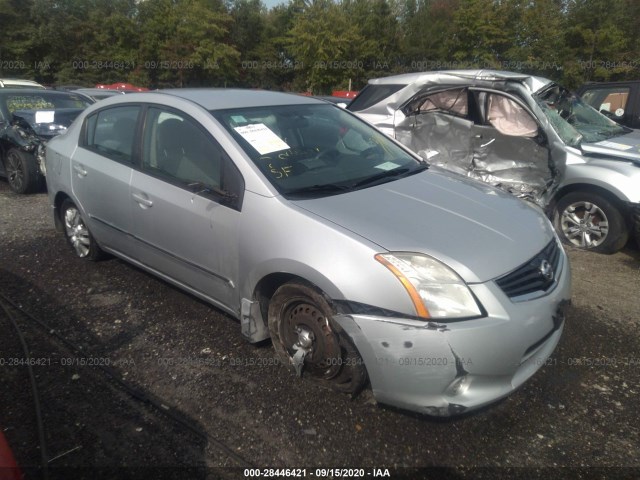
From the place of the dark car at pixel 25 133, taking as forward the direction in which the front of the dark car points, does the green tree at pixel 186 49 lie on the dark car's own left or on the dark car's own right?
on the dark car's own left

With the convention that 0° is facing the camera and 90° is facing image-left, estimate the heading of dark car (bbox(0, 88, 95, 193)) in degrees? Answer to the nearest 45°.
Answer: approximately 315°

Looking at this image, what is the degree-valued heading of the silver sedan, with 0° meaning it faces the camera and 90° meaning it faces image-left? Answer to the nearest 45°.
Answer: approximately 315°

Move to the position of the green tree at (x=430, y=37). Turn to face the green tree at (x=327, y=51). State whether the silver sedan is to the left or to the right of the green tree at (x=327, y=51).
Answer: left

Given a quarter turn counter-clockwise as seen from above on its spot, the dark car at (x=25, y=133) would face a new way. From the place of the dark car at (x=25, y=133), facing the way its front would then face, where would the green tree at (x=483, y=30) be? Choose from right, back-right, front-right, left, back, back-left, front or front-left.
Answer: front

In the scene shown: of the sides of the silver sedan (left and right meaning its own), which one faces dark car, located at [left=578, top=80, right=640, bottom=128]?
left

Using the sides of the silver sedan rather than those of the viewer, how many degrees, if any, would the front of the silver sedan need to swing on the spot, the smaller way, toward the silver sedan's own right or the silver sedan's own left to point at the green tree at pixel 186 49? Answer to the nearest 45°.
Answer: approximately 135° to the silver sedan's own left
